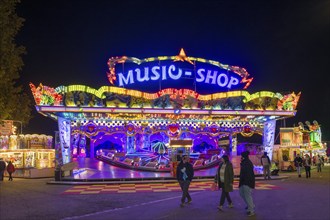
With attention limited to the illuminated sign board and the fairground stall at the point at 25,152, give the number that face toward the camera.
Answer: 2

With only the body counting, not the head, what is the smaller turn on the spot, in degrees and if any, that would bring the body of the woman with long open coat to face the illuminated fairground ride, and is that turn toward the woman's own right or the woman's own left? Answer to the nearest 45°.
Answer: approximately 135° to the woman's own right

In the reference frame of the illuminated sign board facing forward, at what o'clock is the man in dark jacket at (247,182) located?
The man in dark jacket is roughly at 12 o'clock from the illuminated sign board.

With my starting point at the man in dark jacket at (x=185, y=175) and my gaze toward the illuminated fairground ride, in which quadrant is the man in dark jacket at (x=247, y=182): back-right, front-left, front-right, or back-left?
back-right

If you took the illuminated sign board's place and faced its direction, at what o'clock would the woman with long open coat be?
The woman with long open coat is roughly at 12 o'clock from the illuminated sign board.

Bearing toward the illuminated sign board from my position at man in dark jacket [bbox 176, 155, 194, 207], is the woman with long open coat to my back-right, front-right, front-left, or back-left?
back-right

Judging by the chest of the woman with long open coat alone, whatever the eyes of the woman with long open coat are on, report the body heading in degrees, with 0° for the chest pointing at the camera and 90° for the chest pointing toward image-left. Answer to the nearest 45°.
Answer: approximately 45°
